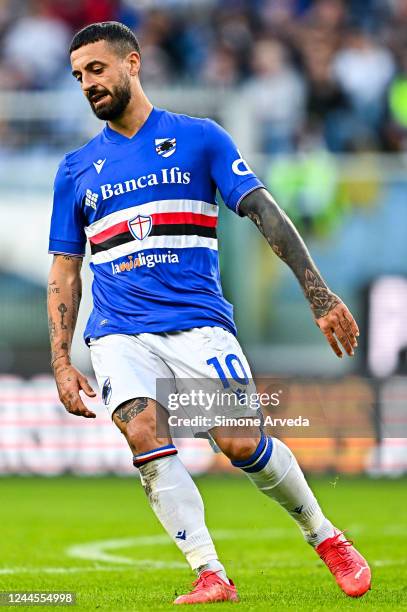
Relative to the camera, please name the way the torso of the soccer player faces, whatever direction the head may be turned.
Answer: toward the camera

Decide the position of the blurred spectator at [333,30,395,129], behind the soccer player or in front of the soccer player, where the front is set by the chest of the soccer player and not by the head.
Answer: behind

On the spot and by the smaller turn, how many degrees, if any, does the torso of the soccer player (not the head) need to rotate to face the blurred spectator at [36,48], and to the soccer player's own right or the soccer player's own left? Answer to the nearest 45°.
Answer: approximately 180°

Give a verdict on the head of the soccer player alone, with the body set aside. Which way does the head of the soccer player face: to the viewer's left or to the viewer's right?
to the viewer's left

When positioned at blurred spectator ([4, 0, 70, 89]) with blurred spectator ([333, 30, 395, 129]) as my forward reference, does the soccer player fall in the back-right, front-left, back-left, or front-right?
front-right

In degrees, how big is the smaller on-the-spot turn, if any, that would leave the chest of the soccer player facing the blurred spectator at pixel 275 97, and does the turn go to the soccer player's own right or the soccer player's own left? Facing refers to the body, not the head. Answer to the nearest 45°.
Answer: approximately 180°
